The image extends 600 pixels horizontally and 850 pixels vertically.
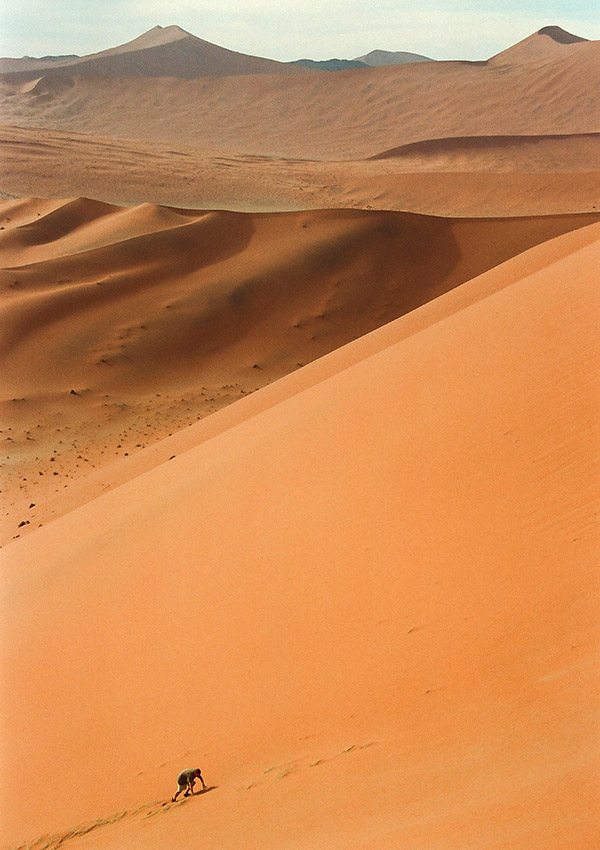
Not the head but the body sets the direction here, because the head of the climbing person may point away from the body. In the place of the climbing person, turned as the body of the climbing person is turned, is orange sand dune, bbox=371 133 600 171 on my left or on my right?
on my left

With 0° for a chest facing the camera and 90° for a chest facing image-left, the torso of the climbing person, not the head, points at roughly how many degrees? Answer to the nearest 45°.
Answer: approximately 270°

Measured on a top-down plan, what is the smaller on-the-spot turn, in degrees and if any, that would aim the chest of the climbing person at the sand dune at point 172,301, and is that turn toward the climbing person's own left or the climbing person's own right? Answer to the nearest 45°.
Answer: approximately 90° to the climbing person's own left
